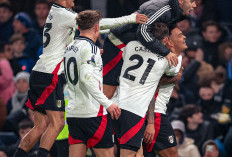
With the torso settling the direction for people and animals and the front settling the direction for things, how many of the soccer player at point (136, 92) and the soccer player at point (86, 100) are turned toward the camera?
0

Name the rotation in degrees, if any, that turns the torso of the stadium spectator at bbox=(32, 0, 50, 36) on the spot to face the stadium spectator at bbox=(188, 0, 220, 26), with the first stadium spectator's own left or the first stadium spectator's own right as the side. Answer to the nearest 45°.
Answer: approximately 90° to the first stadium spectator's own left

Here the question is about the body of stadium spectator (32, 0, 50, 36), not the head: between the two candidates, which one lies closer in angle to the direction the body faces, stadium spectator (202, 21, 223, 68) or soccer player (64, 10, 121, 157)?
the soccer player

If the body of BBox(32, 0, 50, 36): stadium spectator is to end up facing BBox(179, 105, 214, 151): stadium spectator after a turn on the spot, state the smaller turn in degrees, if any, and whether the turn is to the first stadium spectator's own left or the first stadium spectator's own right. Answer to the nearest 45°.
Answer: approximately 45° to the first stadium spectator's own left

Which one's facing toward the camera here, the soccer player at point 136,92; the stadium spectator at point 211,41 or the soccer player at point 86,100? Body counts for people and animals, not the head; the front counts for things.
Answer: the stadium spectator

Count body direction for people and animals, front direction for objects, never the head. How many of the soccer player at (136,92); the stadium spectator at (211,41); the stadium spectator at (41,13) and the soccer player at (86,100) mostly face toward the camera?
2
